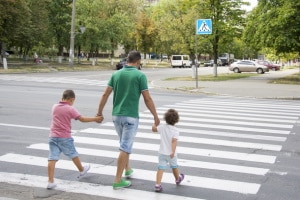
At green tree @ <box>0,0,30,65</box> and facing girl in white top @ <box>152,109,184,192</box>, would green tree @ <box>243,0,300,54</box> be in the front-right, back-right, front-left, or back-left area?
front-left

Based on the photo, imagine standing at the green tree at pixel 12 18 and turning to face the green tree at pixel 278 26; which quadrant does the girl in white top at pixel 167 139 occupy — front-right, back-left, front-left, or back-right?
front-right

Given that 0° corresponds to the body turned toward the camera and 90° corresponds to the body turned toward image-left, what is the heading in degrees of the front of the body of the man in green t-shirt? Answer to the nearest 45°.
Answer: approximately 225°

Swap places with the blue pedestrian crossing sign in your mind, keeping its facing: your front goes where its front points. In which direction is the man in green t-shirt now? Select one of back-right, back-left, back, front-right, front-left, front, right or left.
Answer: front

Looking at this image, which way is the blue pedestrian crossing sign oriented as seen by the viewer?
toward the camera

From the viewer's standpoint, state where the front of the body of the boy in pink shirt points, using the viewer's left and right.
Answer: facing away from the viewer and to the right of the viewer

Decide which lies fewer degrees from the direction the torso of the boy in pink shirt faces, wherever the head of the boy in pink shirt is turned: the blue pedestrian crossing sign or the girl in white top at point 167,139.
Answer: the blue pedestrian crossing sign

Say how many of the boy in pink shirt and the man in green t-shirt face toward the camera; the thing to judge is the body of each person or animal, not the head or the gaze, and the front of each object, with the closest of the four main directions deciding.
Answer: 0

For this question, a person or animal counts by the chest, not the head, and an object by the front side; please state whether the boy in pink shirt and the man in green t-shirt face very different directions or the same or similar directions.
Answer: same or similar directions

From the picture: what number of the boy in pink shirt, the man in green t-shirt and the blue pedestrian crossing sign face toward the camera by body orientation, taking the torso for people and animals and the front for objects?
1

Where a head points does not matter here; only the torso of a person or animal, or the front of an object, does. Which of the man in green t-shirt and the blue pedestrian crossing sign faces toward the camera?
the blue pedestrian crossing sign

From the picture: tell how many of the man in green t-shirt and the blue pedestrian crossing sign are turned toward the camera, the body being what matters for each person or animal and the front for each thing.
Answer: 1

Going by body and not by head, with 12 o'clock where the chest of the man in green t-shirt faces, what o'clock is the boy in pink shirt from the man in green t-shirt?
The boy in pink shirt is roughly at 8 o'clock from the man in green t-shirt.

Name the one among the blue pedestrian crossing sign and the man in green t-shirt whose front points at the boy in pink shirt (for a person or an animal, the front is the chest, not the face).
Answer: the blue pedestrian crossing sign

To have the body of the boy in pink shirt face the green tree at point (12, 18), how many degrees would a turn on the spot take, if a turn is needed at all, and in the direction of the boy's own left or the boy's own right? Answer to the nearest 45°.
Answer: approximately 45° to the boy's own left

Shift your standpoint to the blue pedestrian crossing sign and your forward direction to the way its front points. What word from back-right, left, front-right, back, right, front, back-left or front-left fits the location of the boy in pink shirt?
front

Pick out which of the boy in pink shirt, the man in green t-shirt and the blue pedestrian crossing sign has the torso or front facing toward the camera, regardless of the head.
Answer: the blue pedestrian crossing sign

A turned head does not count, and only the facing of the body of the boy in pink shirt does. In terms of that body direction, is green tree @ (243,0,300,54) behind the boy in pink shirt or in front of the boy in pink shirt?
in front

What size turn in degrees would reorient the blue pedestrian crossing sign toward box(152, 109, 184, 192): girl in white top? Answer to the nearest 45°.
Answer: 0° — it already faces them

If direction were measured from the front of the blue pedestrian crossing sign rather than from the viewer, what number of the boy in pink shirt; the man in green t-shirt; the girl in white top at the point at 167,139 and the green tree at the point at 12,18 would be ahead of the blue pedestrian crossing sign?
3
